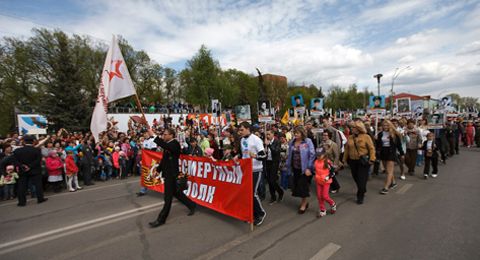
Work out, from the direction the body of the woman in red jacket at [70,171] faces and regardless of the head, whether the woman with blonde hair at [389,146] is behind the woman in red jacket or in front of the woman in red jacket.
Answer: in front

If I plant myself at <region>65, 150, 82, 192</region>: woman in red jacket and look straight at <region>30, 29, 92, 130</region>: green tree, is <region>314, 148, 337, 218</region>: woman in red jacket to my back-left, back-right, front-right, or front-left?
back-right

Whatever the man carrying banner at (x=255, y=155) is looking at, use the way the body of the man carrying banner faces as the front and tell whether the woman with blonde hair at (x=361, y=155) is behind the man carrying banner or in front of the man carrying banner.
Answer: behind

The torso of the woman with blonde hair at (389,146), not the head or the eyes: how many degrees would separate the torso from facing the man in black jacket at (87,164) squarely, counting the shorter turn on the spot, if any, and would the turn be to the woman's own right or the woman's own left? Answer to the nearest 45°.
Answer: approximately 45° to the woman's own right

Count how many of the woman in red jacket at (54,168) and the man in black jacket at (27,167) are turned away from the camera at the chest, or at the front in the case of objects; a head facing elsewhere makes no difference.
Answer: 1

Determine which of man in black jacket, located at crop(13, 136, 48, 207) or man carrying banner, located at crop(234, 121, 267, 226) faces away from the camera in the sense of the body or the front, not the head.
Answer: the man in black jacket

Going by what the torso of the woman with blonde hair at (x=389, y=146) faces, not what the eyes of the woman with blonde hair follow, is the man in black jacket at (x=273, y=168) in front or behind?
in front

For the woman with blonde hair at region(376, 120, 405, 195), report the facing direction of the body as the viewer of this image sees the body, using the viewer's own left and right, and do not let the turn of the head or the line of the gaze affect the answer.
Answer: facing the viewer and to the left of the viewer

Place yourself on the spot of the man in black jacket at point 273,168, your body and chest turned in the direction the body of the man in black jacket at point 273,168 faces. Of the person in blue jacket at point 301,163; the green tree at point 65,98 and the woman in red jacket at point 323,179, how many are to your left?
2
